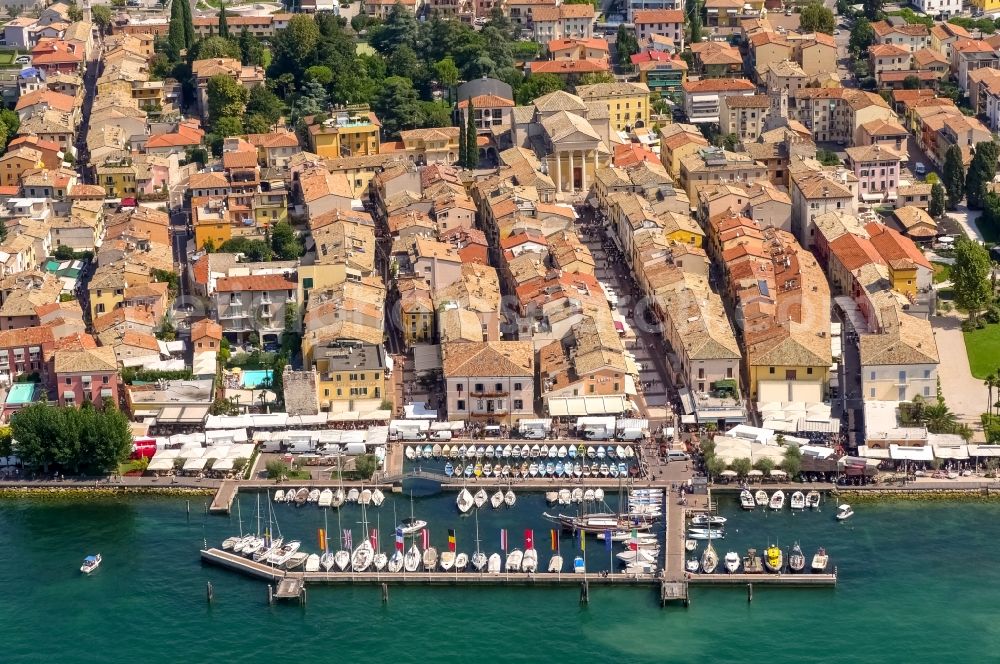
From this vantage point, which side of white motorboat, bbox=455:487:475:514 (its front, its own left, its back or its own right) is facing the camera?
back

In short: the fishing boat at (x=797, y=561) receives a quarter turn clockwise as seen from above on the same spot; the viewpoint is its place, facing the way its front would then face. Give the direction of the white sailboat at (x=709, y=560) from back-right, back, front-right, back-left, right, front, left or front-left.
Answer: back

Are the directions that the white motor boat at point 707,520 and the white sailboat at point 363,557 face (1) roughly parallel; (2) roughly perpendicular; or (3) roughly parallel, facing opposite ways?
roughly perpendicular
